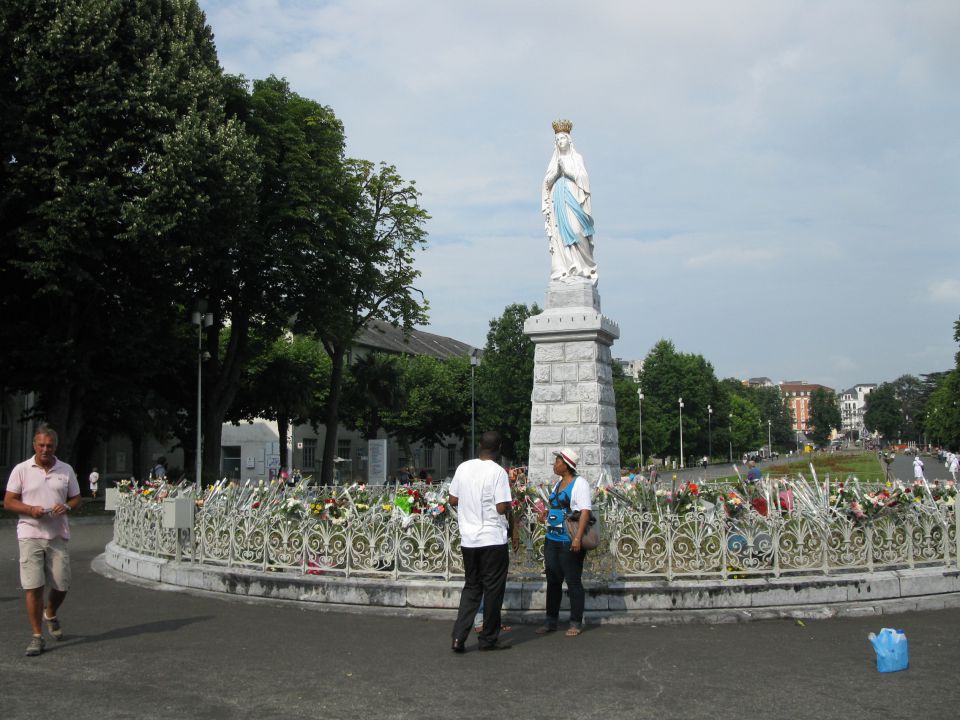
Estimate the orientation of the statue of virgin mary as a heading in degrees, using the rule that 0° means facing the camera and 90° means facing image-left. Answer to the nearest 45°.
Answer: approximately 45°

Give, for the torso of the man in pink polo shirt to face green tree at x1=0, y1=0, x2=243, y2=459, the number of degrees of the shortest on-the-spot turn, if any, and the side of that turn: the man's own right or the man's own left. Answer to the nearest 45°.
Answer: approximately 180°

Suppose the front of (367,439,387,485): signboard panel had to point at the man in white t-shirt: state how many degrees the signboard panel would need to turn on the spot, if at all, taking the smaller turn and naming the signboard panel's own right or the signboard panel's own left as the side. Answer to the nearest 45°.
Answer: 0° — it already faces them

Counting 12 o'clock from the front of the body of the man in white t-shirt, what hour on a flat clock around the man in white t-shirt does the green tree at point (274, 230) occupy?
The green tree is roughly at 10 o'clock from the man in white t-shirt.

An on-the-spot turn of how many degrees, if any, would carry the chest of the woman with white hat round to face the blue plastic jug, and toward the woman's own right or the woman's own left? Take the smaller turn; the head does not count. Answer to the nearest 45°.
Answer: approximately 90° to the woman's own left

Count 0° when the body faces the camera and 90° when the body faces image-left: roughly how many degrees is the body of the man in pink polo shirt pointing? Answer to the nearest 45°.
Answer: approximately 0°

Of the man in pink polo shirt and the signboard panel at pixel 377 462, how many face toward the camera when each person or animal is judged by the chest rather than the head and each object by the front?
2

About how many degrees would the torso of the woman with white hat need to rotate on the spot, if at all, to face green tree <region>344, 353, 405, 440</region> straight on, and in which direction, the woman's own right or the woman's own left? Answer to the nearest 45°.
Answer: approximately 135° to the woman's own right

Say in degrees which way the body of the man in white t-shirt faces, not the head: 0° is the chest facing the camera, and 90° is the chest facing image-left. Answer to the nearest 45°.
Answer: approximately 225°

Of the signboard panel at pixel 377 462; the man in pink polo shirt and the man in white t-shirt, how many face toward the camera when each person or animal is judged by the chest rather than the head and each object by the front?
2
